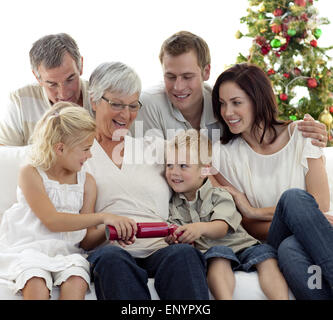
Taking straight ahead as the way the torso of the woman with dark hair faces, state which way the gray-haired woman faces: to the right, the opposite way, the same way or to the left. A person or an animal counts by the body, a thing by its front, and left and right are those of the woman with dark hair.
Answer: the same way

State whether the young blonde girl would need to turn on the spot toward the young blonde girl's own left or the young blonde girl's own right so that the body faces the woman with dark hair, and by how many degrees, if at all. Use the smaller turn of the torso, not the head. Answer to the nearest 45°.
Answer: approximately 45° to the young blonde girl's own left

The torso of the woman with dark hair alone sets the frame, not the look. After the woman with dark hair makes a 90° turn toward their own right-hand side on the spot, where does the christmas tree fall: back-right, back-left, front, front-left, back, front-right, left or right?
right

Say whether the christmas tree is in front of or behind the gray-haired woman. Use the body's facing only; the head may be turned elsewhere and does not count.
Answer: behind

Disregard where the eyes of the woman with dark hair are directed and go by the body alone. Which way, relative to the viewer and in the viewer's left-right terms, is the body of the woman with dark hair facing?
facing the viewer

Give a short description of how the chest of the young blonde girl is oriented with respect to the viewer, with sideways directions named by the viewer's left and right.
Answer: facing the viewer and to the right of the viewer

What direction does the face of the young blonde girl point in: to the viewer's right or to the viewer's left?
to the viewer's right

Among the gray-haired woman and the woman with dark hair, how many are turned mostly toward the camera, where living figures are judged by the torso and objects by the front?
2

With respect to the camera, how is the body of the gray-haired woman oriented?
toward the camera

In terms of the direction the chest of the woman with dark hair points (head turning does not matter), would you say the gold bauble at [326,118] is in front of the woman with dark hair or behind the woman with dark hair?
behind

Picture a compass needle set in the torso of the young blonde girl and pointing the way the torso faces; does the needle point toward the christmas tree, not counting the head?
no
